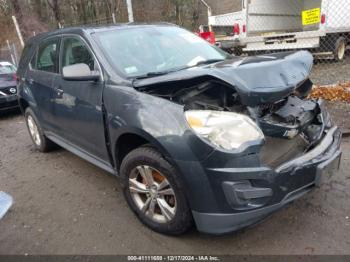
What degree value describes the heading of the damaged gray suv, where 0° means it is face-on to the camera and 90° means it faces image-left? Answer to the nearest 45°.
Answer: approximately 315°

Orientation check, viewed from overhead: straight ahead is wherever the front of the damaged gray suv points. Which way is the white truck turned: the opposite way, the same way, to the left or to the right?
to the left

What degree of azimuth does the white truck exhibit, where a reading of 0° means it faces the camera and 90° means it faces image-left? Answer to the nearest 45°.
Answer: approximately 225°

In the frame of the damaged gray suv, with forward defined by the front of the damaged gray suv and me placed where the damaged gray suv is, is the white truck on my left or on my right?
on my left

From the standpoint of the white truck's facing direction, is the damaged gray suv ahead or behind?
behind
